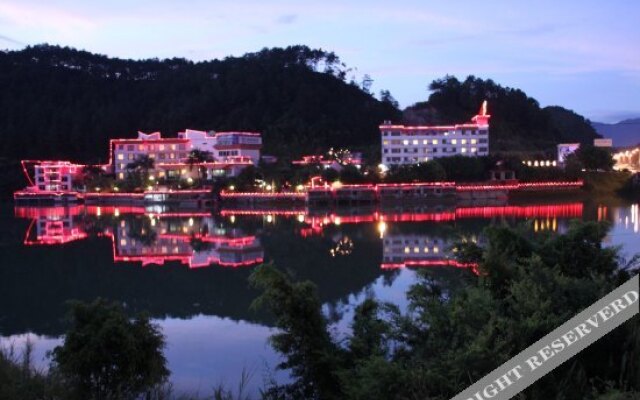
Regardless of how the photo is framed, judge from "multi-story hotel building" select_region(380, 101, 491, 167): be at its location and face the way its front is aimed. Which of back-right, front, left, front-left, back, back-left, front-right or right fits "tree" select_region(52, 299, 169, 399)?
front

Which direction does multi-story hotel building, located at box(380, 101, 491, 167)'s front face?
toward the camera

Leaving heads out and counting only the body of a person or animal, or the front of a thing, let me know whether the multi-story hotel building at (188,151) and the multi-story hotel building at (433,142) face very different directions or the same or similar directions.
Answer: same or similar directions

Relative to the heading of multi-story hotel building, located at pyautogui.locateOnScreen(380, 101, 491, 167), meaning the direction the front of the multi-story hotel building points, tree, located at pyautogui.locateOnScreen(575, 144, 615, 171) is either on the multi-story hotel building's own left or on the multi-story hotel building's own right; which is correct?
on the multi-story hotel building's own left

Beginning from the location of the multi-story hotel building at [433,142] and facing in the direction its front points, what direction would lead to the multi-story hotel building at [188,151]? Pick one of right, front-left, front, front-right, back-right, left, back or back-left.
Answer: right

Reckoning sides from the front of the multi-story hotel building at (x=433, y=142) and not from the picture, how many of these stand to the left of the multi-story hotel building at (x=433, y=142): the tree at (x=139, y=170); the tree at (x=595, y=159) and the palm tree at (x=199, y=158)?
1

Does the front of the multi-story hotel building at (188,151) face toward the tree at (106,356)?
yes

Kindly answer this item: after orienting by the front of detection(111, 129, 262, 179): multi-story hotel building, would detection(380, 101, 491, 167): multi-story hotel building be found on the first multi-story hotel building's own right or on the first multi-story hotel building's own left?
on the first multi-story hotel building's own left

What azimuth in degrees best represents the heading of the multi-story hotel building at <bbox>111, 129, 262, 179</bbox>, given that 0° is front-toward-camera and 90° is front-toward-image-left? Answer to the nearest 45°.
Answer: approximately 0°

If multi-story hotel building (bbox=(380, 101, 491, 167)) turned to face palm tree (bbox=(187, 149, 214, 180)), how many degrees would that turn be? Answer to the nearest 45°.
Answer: approximately 90° to its right

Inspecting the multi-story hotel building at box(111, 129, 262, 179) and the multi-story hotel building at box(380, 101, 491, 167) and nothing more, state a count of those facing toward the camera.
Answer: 2
